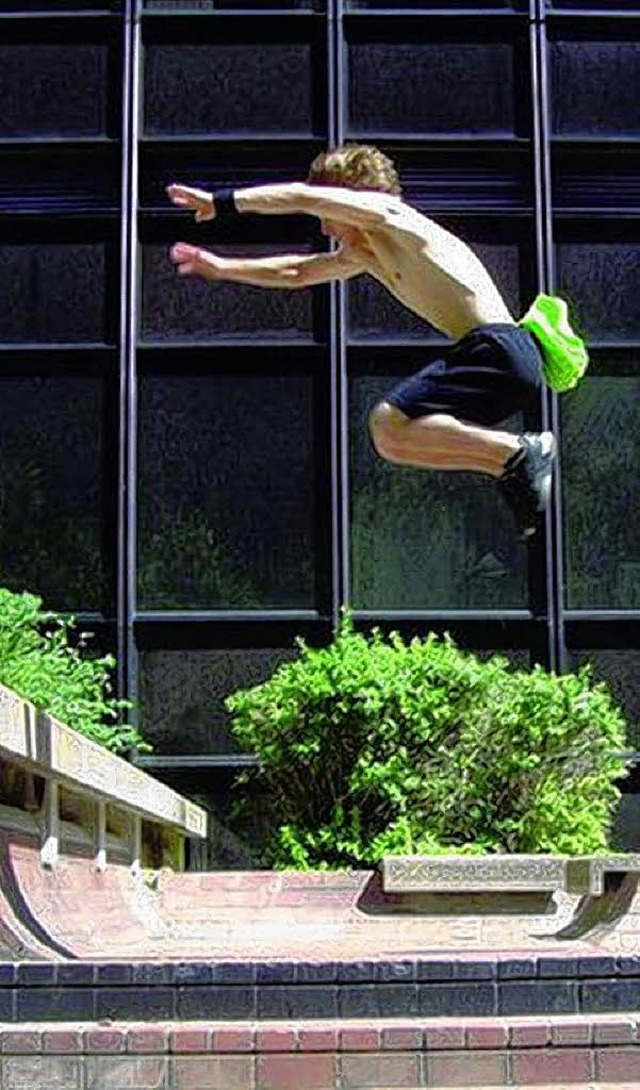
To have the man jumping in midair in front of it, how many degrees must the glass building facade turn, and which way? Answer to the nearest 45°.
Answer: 0° — it already faces them

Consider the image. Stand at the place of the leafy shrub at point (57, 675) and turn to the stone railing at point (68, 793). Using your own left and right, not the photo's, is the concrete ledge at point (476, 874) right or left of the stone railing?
left

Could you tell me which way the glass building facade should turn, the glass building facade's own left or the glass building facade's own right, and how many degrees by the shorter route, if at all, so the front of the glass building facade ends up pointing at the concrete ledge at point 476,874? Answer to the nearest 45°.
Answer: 0° — it already faces it

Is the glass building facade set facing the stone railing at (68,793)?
yes

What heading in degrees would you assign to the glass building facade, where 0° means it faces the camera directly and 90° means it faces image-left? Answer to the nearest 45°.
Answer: approximately 0°
